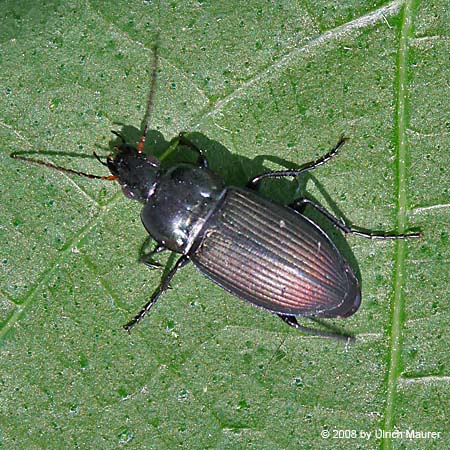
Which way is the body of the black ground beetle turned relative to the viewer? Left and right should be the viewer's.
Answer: facing away from the viewer and to the left of the viewer
